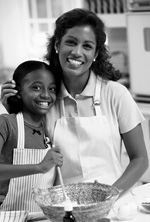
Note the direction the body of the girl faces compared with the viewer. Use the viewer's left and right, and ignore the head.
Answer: facing the viewer and to the right of the viewer

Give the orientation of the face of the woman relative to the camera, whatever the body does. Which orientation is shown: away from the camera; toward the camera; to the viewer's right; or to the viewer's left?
toward the camera
